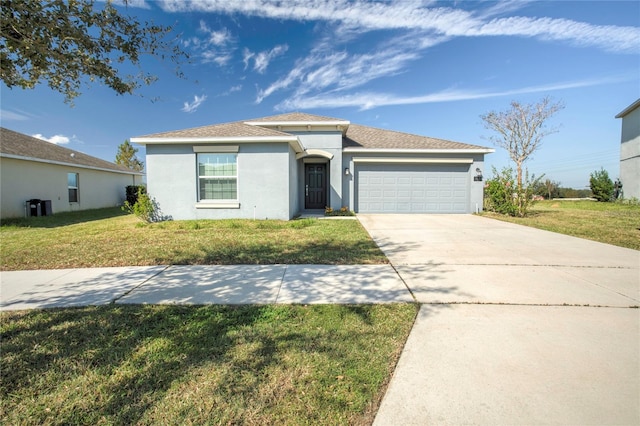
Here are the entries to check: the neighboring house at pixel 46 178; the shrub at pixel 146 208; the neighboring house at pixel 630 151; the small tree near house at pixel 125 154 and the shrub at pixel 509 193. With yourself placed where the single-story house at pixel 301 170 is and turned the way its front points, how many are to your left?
2

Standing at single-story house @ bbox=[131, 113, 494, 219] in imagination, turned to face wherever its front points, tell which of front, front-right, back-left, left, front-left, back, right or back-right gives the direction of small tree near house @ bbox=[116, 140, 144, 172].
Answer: back-right

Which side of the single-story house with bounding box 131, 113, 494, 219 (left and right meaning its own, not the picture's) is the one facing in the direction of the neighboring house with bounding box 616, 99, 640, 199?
left

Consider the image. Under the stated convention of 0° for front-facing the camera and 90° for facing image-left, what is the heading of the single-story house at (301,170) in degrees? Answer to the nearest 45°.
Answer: approximately 0°

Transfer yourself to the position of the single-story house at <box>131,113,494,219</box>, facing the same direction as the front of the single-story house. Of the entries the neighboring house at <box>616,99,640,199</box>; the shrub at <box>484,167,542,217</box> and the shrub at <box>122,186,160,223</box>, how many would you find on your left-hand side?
2

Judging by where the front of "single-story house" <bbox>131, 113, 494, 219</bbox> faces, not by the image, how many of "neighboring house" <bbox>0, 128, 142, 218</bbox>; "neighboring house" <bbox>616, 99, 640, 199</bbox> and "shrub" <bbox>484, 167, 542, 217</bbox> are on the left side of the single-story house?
2

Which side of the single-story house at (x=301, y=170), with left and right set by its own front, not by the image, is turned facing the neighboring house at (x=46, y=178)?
right

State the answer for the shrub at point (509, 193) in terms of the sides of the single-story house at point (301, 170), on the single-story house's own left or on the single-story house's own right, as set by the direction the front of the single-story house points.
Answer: on the single-story house's own left

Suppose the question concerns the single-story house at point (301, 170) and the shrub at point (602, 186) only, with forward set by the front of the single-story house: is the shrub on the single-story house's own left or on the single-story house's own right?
on the single-story house's own left

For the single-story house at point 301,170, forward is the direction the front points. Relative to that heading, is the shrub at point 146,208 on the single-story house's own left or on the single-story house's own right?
on the single-story house's own right
